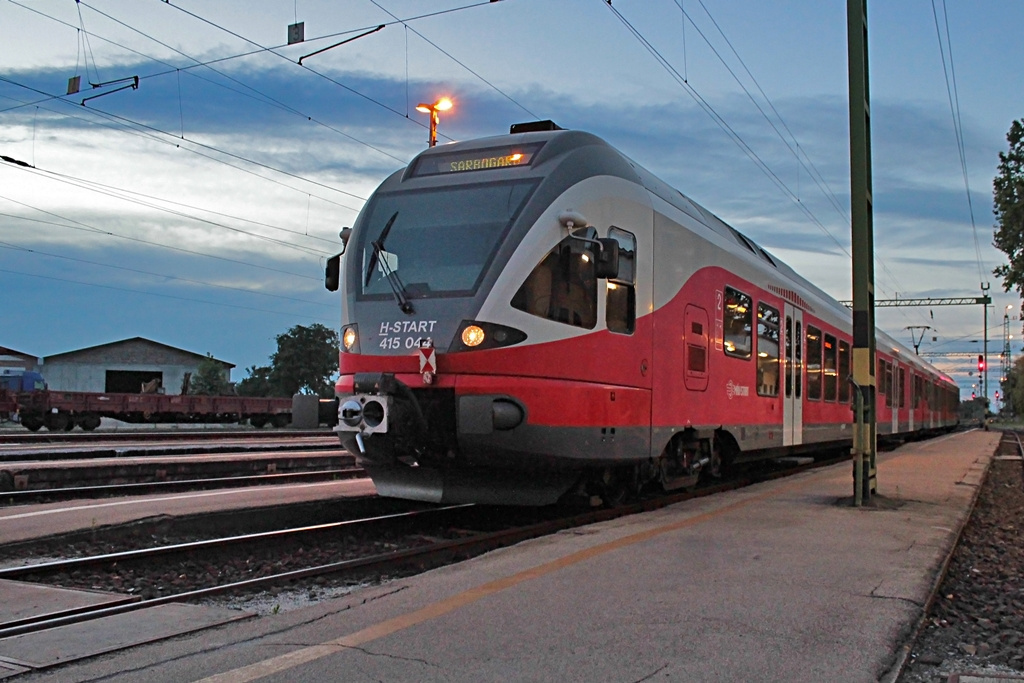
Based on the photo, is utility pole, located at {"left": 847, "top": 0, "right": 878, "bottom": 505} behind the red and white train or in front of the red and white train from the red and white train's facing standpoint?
behind

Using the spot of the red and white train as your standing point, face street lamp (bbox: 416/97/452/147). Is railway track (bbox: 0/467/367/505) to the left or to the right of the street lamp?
left

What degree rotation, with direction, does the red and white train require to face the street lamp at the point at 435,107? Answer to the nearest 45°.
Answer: approximately 135° to its right

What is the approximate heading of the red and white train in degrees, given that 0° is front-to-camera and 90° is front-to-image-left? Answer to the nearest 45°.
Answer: approximately 45°

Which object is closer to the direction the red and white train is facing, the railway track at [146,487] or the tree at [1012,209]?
the railway track

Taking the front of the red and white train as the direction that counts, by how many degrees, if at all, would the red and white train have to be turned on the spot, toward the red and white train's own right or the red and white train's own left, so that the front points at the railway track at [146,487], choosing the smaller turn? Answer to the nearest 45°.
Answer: approximately 90° to the red and white train's own right

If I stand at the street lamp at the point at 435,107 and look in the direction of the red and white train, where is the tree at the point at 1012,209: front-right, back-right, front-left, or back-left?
back-left

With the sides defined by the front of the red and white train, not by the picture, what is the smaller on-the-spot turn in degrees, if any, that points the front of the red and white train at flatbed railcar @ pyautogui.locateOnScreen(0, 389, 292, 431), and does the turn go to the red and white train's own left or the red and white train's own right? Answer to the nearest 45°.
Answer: approximately 90° to the red and white train's own right
